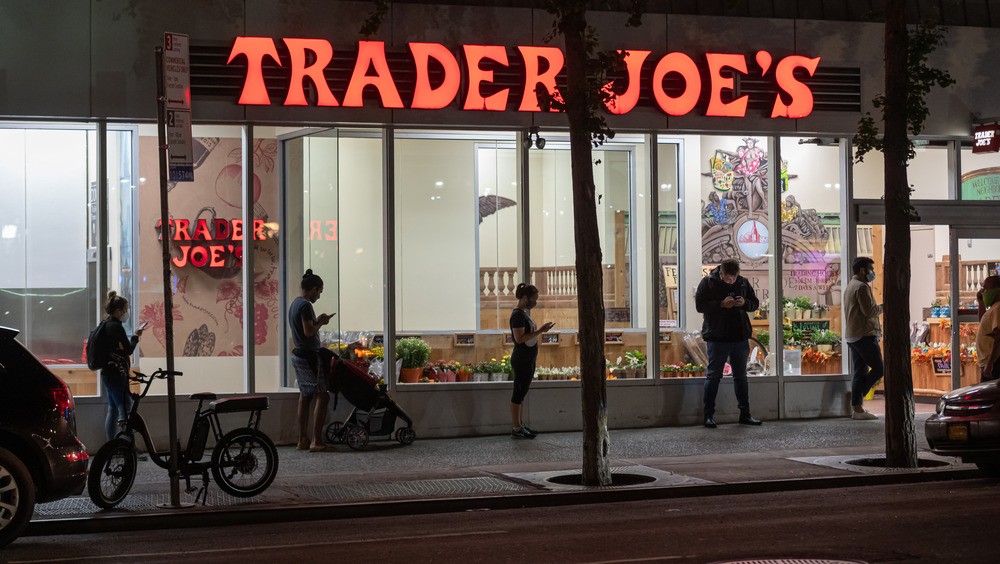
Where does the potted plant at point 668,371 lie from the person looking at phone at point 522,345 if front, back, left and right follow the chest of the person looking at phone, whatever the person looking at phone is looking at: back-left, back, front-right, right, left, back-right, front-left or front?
front-left

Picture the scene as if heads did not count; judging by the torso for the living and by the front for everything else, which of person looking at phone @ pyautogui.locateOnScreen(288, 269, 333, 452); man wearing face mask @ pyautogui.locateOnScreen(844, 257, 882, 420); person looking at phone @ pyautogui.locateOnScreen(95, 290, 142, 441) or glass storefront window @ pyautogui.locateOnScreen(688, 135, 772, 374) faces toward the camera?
the glass storefront window

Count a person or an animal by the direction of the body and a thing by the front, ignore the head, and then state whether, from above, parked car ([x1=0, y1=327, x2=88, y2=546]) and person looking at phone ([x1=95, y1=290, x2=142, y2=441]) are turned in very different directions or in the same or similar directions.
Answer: very different directions

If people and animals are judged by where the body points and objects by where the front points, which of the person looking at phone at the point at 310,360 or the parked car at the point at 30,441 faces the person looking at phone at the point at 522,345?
the person looking at phone at the point at 310,360

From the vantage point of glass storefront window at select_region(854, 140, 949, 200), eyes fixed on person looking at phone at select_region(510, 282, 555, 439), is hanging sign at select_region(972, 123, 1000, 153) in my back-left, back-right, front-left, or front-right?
back-left

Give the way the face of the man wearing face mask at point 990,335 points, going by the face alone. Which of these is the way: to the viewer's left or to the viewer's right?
to the viewer's left

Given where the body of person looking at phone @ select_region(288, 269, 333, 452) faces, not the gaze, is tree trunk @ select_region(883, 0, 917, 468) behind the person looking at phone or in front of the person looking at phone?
in front

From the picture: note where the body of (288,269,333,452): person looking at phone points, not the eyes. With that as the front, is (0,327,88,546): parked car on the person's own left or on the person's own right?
on the person's own right

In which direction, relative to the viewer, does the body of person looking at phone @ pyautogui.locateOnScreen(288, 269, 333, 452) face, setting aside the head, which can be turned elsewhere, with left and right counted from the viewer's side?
facing to the right of the viewer

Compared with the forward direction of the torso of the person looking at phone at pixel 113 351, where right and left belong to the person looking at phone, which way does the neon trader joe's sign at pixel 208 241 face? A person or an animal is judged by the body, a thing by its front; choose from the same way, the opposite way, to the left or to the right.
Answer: to the right

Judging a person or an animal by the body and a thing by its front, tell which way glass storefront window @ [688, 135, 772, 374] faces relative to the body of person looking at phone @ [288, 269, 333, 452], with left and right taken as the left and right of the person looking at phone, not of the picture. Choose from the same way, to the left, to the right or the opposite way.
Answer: to the right
